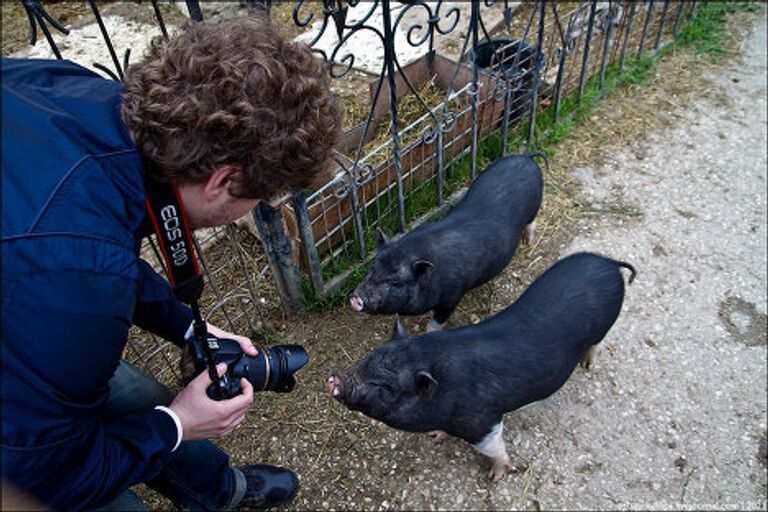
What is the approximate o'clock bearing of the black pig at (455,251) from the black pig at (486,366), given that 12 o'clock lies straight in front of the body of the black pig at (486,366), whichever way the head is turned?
the black pig at (455,251) is roughly at 4 o'clock from the black pig at (486,366).

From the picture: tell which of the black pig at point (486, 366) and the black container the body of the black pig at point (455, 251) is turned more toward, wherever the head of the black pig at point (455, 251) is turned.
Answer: the black pig

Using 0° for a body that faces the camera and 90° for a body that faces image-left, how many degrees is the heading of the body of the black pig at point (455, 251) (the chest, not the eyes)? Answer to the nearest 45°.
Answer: approximately 45°

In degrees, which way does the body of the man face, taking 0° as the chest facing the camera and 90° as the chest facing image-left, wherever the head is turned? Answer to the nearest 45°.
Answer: approximately 270°

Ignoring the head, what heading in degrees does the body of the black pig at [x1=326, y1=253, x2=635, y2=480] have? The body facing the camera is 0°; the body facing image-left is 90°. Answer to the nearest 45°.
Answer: approximately 45°

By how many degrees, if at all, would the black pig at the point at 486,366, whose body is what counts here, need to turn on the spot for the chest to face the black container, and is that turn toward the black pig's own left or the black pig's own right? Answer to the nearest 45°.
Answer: approximately 135° to the black pig's own right

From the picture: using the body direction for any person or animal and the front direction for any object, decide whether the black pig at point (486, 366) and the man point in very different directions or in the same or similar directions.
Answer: very different directions

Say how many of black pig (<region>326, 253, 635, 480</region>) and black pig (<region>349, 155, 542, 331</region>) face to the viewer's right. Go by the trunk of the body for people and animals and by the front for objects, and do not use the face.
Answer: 0

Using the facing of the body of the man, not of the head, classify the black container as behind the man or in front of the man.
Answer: in front

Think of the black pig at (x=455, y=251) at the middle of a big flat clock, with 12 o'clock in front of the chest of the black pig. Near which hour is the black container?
The black container is roughly at 5 o'clock from the black pig.

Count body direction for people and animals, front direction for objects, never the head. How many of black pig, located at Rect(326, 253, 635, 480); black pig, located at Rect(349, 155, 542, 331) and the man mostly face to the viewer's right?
1

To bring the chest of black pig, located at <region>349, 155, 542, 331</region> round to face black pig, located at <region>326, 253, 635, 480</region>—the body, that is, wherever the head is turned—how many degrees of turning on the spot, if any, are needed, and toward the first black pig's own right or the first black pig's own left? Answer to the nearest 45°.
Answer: approximately 45° to the first black pig's own left
